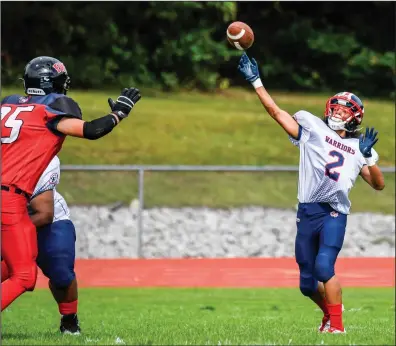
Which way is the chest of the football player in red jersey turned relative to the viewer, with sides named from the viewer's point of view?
facing away from the viewer and to the right of the viewer

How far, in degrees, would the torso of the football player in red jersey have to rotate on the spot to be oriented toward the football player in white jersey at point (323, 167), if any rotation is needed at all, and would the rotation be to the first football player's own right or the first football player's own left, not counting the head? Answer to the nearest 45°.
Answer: approximately 45° to the first football player's own right

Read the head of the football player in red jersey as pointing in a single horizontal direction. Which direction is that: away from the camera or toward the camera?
away from the camera
